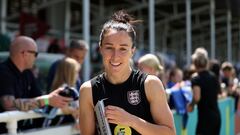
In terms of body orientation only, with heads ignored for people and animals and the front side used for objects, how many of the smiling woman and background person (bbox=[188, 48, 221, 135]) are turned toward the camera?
1

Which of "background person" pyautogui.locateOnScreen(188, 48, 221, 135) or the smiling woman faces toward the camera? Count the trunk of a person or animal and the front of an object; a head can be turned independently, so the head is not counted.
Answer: the smiling woman

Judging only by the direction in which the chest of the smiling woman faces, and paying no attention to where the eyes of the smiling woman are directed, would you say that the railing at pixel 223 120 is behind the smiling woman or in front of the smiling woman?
behind

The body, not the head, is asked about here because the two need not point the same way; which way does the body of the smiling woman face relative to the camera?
toward the camera

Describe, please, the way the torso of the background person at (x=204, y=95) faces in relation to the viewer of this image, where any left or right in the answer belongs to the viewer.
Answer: facing away from the viewer and to the left of the viewer

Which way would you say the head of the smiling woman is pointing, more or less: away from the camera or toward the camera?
toward the camera

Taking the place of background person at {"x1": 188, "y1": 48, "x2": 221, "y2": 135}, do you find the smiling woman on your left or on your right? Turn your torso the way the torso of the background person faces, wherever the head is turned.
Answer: on your left

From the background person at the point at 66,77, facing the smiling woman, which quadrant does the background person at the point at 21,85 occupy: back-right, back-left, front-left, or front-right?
front-right
